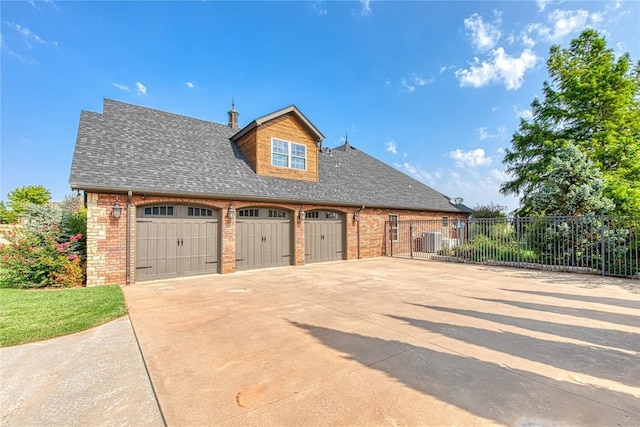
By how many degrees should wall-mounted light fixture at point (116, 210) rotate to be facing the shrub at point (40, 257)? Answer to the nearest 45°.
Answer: approximately 135° to its right

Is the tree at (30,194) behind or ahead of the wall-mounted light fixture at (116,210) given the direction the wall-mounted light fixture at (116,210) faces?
behind

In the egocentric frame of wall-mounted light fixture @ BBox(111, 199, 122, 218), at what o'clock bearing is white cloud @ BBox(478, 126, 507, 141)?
The white cloud is roughly at 9 o'clock from the wall-mounted light fixture.

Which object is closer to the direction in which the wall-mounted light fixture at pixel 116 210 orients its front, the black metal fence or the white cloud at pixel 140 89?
the black metal fence

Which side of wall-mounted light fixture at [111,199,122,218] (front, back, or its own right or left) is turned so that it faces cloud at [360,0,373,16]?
left

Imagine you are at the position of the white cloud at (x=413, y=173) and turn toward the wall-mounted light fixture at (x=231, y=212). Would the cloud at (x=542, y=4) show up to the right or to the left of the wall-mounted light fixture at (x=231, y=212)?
left

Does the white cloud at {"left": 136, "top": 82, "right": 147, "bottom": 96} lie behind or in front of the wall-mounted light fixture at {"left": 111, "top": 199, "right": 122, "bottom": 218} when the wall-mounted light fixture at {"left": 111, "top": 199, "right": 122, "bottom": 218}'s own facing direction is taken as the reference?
behind

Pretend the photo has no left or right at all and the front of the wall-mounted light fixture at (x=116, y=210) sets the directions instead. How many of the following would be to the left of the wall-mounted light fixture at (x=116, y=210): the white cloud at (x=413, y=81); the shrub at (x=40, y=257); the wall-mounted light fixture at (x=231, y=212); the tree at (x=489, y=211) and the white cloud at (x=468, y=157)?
4

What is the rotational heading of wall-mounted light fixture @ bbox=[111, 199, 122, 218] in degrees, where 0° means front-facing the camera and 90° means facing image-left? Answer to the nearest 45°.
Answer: approximately 0°

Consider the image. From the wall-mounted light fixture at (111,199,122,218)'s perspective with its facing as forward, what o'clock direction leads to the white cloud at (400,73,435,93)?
The white cloud is roughly at 9 o'clock from the wall-mounted light fixture.

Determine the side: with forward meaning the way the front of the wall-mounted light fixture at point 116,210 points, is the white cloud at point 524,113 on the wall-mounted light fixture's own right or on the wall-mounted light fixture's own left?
on the wall-mounted light fixture's own left
